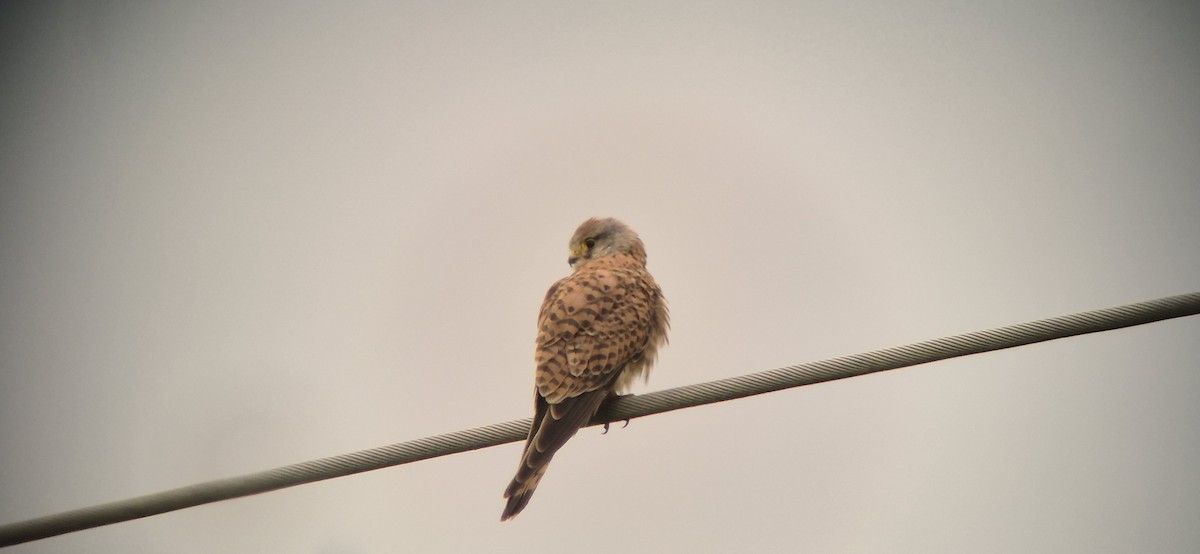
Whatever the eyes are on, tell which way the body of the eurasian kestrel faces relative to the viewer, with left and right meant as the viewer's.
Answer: facing away from the viewer and to the right of the viewer
